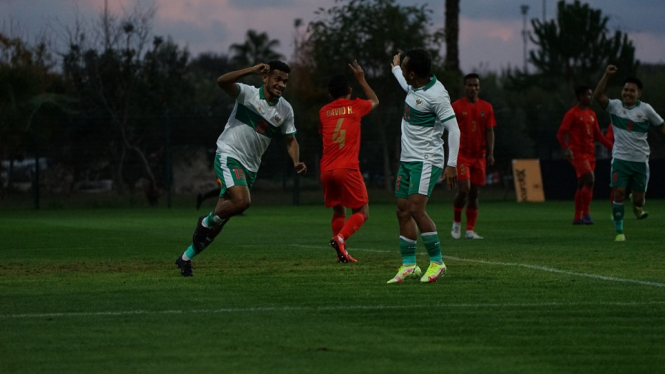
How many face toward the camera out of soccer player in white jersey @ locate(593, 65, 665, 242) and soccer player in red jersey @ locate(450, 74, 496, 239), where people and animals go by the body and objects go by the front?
2

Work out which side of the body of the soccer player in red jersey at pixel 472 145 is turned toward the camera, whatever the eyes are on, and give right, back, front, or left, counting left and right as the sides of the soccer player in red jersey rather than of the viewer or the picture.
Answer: front

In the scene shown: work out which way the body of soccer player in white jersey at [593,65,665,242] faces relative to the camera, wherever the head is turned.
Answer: toward the camera

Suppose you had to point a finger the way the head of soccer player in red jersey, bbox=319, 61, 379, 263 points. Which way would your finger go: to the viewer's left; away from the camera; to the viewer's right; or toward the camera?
away from the camera

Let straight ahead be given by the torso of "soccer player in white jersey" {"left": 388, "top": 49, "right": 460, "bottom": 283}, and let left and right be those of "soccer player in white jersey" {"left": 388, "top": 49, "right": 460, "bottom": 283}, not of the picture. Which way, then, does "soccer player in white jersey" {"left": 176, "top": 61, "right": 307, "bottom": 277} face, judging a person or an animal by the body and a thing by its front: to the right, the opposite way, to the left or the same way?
to the left

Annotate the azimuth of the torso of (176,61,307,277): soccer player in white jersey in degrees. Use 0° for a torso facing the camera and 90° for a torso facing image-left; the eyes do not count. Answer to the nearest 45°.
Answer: approximately 315°

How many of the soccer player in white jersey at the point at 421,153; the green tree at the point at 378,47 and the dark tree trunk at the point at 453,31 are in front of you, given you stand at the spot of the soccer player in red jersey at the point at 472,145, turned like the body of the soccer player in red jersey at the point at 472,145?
1

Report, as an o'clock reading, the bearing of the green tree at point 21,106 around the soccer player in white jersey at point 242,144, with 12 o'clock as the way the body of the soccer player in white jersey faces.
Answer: The green tree is roughly at 7 o'clock from the soccer player in white jersey.

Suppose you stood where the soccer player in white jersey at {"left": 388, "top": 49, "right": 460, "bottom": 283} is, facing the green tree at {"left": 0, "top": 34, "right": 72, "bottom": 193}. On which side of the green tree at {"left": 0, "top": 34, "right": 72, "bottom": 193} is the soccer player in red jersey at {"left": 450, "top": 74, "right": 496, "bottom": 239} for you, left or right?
right

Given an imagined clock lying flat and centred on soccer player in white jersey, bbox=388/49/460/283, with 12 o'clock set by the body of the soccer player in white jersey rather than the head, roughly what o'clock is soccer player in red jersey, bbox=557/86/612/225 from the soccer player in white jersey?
The soccer player in red jersey is roughly at 5 o'clock from the soccer player in white jersey.

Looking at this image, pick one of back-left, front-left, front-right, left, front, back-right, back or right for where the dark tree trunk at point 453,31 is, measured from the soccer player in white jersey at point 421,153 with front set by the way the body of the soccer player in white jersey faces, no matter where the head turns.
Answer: back-right

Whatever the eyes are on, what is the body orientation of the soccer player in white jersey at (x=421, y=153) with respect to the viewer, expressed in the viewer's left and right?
facing the viewer and to the left of the viewer

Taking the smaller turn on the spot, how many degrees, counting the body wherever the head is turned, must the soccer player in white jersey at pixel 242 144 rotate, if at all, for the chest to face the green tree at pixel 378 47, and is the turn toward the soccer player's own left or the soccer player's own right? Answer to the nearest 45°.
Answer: approximately 135° to the soccer player's own left

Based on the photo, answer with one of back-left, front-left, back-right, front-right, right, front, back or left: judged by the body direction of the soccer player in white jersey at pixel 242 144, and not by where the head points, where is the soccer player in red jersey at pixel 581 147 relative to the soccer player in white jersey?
left
